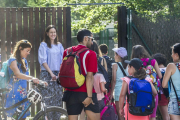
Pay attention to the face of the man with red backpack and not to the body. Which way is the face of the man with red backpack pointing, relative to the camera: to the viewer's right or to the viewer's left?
to the viewer's right

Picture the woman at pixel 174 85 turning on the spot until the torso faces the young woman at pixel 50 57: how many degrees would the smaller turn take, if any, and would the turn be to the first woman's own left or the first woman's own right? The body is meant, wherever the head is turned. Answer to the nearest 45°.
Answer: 0° — they already face them

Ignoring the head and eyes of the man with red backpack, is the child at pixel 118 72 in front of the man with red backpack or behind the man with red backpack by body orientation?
in front

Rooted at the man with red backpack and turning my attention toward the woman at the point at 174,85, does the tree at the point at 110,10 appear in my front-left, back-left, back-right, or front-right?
front-left

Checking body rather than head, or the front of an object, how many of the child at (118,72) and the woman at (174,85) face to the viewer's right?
0

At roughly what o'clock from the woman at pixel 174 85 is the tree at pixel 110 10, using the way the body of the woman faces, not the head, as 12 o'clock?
The tree is roughly at 1 o'clock from the woman.

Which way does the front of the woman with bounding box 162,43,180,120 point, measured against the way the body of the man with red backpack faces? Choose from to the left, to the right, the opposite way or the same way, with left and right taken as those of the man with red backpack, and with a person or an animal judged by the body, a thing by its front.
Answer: to the left

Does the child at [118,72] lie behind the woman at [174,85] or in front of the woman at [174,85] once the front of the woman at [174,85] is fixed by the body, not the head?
in front

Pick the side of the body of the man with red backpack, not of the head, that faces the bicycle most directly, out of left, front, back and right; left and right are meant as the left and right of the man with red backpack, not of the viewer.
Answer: back

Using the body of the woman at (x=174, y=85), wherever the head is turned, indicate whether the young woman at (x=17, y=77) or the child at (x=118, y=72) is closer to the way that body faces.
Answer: the child

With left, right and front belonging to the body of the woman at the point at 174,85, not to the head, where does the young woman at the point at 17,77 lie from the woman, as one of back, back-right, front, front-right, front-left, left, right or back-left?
front-left
